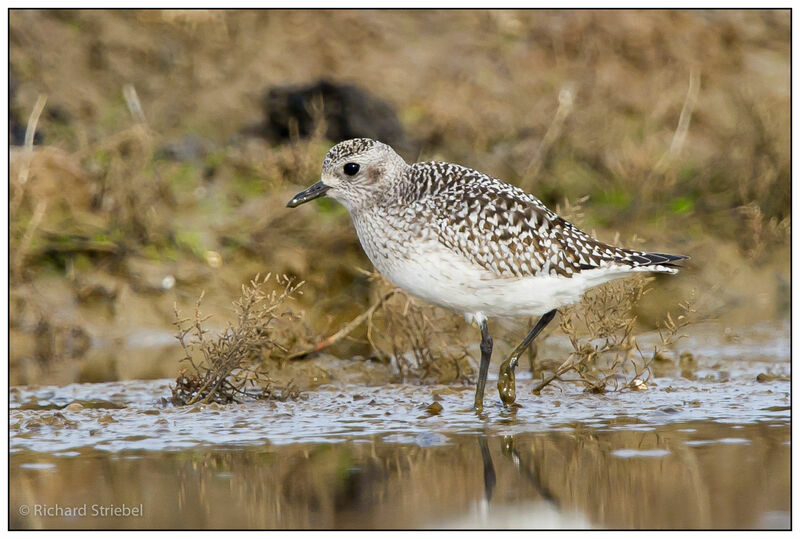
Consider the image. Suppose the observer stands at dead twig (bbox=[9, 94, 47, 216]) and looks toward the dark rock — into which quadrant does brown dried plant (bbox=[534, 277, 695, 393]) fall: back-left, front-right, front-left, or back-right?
front-right

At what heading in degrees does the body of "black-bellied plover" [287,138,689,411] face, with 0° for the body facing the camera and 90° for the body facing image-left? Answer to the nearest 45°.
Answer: approximately 90°

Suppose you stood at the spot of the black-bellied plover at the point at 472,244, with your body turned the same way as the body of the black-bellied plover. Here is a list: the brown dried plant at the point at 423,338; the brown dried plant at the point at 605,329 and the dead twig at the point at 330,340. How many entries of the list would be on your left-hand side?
0

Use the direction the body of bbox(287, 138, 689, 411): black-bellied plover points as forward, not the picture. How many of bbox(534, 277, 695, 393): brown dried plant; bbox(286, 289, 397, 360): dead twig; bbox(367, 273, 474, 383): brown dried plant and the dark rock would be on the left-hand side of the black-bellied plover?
0

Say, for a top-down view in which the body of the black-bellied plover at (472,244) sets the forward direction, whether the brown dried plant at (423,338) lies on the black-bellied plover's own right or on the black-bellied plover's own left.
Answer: on the black-bellied plover's own right

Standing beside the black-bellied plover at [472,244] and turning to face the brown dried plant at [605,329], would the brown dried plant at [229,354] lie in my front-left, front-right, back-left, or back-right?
back-left

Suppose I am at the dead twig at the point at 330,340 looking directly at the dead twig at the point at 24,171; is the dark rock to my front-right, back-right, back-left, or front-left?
front-right

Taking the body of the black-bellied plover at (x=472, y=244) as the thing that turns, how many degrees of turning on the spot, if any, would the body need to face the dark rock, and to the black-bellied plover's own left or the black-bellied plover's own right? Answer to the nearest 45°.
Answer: approximately 90° to the black-bellied plover's own right

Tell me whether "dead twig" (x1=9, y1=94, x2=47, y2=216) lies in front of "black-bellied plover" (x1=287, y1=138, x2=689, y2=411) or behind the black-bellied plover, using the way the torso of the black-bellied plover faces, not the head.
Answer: in front

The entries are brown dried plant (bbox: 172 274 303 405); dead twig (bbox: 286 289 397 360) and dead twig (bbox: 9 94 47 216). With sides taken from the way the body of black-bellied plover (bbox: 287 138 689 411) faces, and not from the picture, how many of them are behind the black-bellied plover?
0

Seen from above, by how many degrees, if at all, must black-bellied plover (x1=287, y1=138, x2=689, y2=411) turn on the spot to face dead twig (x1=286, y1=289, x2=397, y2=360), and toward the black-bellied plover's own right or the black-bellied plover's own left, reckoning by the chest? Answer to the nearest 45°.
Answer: approximately 45° to the black-bellied plover's own right

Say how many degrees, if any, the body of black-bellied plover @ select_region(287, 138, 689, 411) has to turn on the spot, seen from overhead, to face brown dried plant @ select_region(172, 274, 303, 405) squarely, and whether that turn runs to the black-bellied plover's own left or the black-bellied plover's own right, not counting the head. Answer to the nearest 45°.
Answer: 0° — it already faces it

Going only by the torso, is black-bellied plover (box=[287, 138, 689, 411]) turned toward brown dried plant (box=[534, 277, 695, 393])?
no
